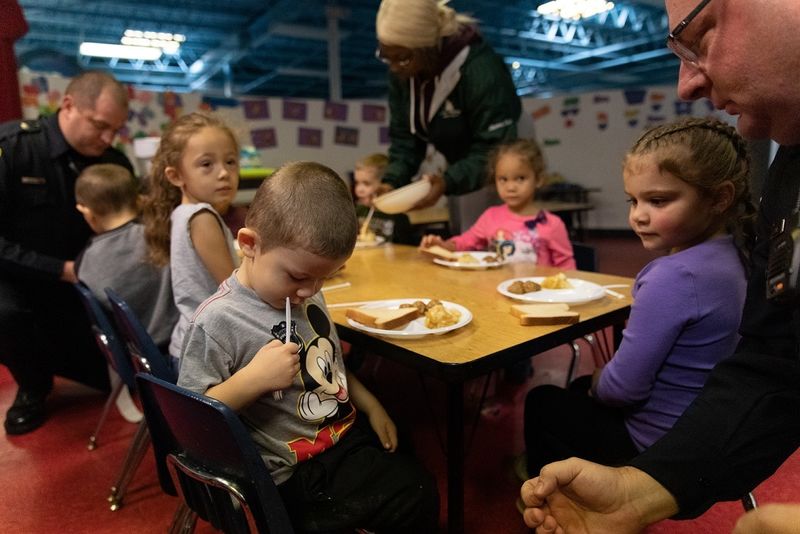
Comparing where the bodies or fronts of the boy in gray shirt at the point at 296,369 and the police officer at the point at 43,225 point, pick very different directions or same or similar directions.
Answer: same or similar directions

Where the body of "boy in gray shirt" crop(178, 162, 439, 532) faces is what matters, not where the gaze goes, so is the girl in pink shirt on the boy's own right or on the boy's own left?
on the boy's own left

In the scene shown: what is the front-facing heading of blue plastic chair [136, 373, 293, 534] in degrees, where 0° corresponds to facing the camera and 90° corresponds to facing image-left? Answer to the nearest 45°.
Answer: approximately 225°

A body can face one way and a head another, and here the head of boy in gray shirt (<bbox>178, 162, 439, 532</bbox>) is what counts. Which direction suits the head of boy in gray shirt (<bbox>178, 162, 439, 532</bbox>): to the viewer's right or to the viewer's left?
to the viewer's right

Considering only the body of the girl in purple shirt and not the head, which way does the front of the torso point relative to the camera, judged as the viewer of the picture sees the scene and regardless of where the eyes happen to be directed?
to the viewer's left

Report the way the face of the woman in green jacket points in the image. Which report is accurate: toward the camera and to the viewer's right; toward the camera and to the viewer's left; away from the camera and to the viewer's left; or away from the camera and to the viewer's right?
toward the camera and to the viewer's left

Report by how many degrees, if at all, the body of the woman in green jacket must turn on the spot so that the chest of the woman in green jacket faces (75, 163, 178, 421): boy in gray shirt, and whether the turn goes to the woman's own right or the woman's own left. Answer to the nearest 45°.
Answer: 0° — they already face them

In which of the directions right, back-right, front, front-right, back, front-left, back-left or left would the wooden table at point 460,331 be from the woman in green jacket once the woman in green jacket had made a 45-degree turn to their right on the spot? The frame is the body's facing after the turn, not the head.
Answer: left

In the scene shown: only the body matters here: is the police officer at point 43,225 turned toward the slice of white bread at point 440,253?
yes

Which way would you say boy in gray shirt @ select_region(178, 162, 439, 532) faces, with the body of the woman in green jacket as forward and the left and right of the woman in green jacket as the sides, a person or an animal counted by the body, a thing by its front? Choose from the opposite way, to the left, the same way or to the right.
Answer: to the left

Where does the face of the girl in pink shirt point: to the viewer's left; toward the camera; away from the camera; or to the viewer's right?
toward the camera

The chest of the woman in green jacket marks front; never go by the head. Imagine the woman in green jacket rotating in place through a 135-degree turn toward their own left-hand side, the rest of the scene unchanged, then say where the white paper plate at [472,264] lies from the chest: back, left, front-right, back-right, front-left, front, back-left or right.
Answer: right
